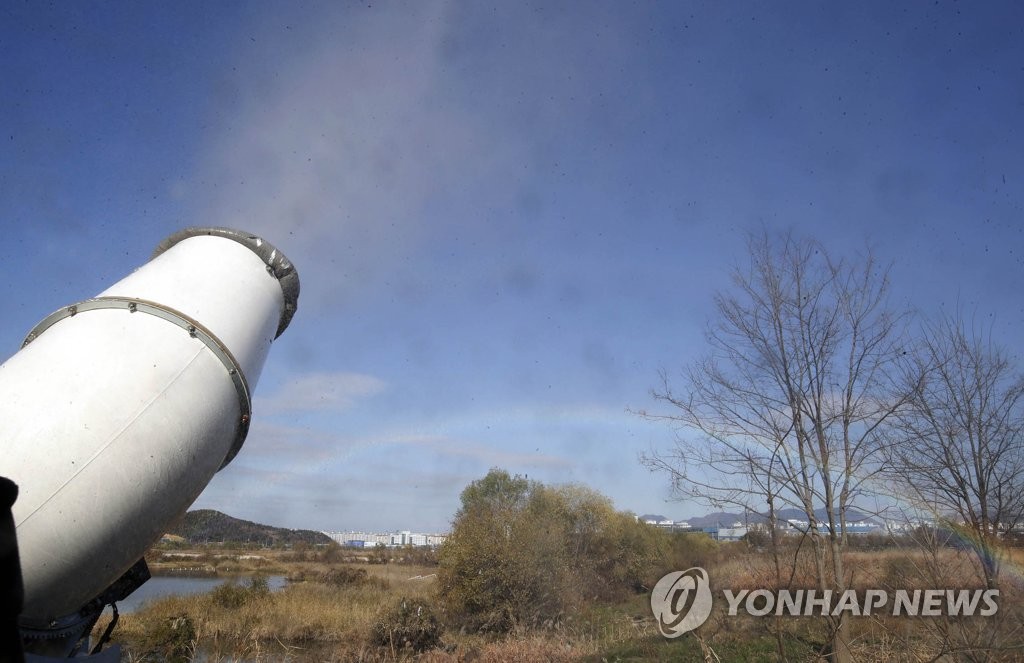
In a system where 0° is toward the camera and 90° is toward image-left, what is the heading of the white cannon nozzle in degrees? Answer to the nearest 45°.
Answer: approximately 225°
